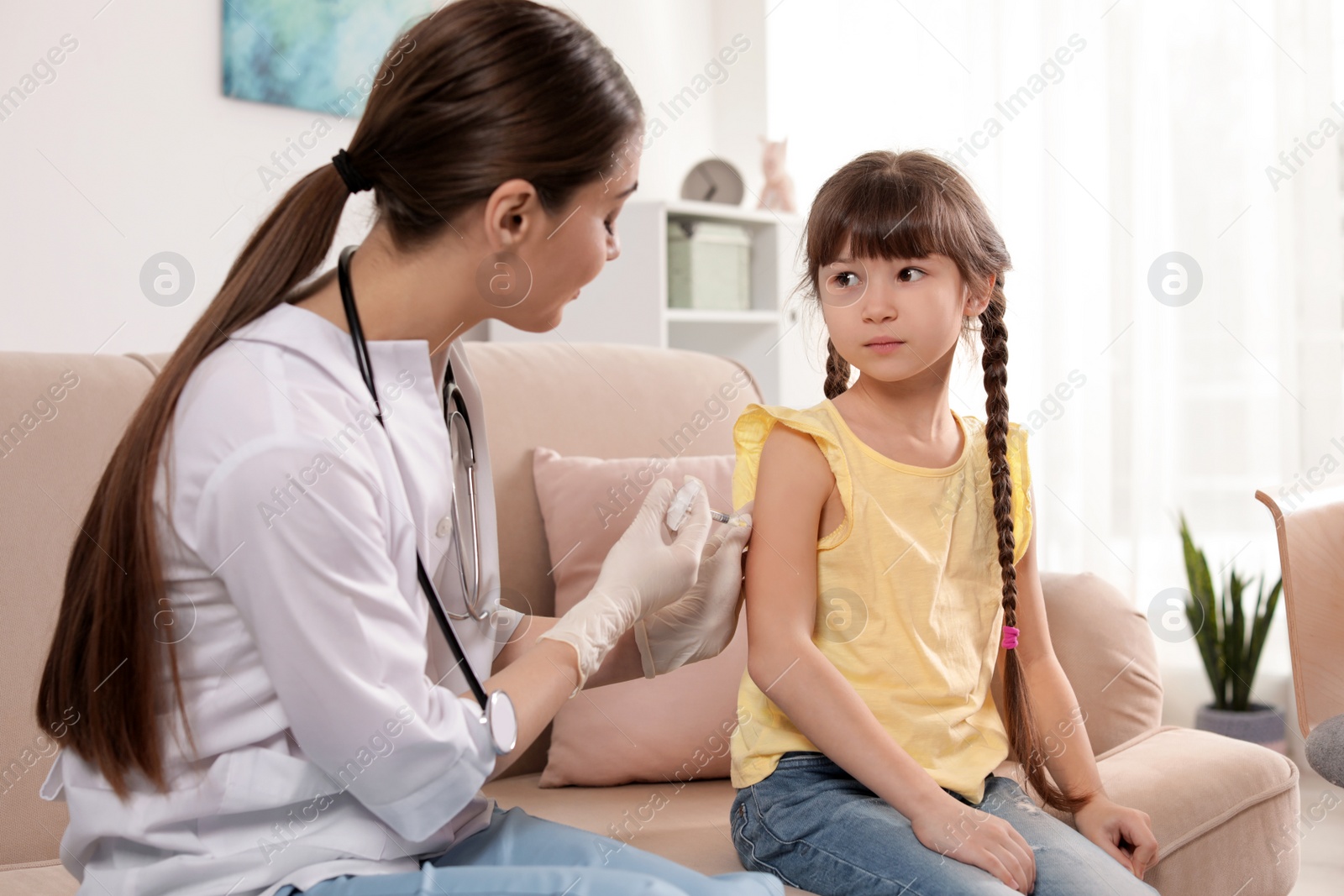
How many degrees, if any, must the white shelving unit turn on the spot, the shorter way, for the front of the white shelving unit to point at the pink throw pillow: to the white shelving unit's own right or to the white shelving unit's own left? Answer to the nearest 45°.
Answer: approximately 45° to the white shelving unit's own right

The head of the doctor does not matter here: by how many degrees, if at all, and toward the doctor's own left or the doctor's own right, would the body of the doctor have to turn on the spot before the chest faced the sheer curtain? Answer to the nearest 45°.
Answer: approximately 45° to the doctor's own left

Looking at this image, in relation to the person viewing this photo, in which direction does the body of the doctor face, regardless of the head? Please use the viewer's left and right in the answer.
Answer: facing to the right of the viewer

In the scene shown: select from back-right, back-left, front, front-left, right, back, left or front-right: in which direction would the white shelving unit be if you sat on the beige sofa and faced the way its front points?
back

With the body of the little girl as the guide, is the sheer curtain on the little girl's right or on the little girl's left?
on the little girl's left

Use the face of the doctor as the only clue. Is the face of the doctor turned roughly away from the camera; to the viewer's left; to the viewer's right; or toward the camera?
to the viewer's right

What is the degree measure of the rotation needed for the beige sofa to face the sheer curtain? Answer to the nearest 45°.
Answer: approximately 135° to its left

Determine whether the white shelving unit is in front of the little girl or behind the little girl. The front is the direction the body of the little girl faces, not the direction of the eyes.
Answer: behind

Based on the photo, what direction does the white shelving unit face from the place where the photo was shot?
facing the viewer and to the right of the viewer
